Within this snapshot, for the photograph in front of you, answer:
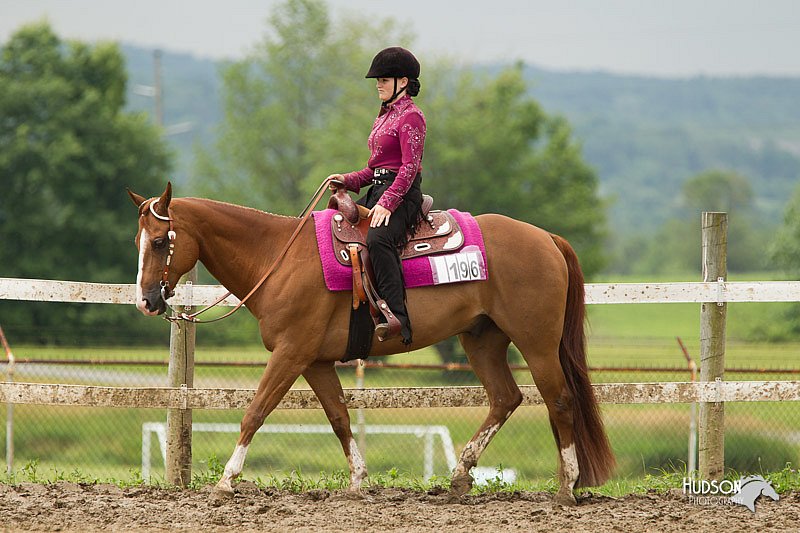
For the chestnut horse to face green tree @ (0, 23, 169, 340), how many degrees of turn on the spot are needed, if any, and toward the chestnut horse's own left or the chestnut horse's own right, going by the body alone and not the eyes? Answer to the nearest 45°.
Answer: approximately 90° to the chestnut horse's own right

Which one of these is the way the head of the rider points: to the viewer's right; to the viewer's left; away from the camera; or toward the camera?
to the viewer's left

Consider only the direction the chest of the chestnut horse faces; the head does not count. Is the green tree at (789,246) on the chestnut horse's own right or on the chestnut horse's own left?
on the chestnut horse's own right

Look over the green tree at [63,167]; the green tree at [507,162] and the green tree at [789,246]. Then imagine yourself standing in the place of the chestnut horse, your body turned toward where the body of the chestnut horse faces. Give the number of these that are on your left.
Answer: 0

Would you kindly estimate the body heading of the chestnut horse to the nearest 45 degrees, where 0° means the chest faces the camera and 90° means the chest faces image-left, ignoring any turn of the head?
approximately 90°

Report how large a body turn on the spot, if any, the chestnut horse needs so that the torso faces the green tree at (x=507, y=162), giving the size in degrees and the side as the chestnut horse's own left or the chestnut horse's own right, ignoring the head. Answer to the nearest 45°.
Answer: approximately 90° to the chestnut horse's own right
